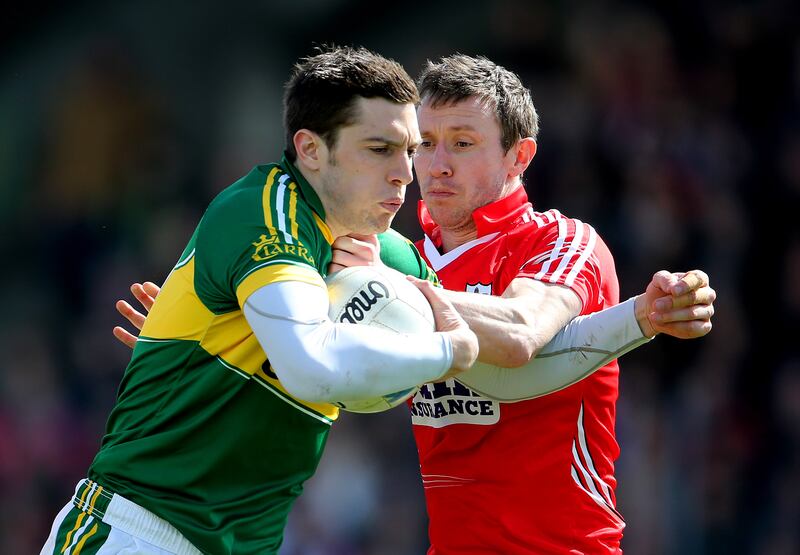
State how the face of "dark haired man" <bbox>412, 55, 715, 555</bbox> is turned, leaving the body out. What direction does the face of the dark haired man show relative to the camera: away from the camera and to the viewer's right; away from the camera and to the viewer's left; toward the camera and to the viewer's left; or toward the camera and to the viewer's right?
toward the camera and to the viewer's left

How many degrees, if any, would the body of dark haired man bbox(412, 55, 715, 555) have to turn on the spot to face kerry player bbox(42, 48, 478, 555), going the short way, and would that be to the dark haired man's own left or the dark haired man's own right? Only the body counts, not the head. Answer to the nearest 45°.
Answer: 0° — they already face them

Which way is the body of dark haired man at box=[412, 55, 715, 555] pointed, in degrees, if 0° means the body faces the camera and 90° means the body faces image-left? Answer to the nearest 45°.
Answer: approximately 45°
